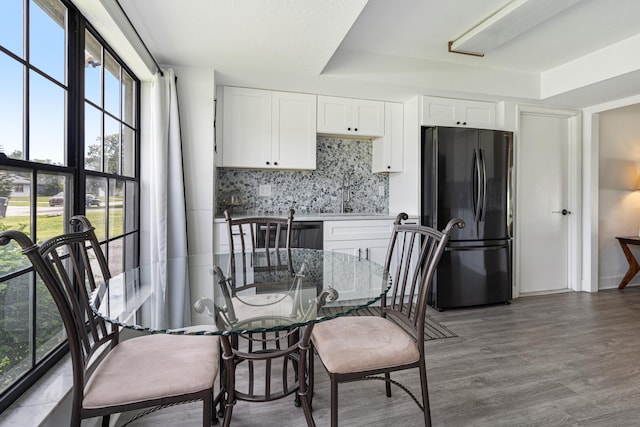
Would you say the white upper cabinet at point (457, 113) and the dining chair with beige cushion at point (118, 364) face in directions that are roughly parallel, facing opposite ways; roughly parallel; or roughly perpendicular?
roughly perpendicular

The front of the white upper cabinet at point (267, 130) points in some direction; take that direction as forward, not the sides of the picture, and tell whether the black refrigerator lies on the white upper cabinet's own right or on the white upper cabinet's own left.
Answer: on the white upper cabinet's own left

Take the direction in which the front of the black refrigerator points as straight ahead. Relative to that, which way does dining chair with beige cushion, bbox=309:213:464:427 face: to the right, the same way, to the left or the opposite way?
to the right

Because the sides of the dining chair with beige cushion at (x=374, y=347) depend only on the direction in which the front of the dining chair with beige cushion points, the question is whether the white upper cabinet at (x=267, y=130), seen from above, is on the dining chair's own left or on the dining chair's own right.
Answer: on the dining chair's own right

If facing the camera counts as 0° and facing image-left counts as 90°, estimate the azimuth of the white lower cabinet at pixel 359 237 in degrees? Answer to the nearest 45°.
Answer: approximately 0°

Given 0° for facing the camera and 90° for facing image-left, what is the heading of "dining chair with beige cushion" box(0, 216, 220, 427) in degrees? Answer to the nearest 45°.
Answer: approximately 270°

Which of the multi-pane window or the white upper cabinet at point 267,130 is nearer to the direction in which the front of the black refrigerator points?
the multi-pane window
